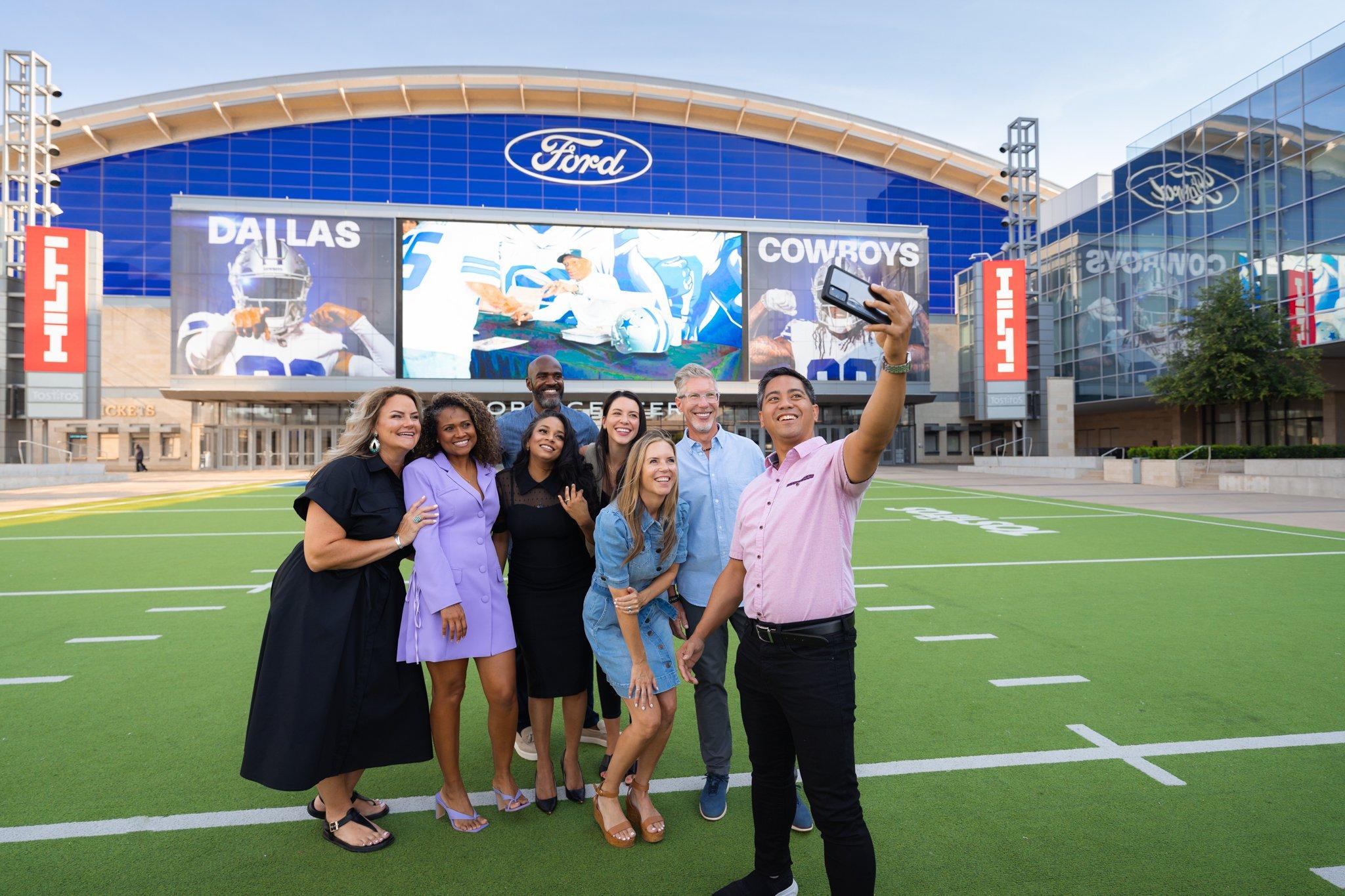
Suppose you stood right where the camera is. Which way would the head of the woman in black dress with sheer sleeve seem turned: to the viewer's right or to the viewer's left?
to the viewer's right

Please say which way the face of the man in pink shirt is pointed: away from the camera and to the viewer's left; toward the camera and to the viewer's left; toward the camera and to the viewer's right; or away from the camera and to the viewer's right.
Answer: toward the camera and to the viewer's right

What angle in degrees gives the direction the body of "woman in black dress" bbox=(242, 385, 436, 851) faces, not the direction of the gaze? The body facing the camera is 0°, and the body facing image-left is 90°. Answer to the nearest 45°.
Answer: approximately 315°

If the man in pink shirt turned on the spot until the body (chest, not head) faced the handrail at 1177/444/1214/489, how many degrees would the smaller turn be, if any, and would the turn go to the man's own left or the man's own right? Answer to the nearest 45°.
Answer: approximately 180°

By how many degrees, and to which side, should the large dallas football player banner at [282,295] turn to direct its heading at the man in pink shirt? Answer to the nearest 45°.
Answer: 0° — it already faces them

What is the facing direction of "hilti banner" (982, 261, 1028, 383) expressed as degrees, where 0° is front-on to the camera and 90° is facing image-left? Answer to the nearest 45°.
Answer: approximately 0°

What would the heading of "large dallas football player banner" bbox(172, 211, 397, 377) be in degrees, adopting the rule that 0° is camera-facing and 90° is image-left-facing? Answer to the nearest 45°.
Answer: approximately 0°
